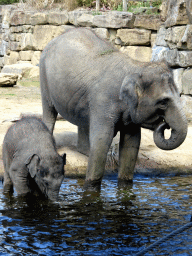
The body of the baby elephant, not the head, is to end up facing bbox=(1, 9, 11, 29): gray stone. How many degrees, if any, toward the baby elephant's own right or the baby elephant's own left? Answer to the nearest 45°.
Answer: approximately 135° to the baby elephant's own left

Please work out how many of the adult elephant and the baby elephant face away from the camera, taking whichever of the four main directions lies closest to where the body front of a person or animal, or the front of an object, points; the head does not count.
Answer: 0

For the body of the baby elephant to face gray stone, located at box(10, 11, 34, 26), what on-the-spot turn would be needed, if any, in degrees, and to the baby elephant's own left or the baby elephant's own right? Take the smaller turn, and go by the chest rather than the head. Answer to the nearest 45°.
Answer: approximately 135° to the baby elephant's own left

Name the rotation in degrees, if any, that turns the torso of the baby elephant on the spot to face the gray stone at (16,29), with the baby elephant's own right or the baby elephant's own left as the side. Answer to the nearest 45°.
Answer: approximately 135° to the baby elephant's own left

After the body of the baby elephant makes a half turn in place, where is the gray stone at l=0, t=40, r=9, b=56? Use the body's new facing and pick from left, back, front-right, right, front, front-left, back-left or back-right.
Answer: front-right

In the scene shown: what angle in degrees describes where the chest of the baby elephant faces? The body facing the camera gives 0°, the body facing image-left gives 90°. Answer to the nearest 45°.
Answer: approximately 315°

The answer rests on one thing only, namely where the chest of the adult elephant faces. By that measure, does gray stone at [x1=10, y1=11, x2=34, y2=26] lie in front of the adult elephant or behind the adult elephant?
behind

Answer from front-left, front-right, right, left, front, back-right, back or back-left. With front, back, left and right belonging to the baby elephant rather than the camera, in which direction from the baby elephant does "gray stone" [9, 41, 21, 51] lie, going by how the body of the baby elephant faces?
back-left

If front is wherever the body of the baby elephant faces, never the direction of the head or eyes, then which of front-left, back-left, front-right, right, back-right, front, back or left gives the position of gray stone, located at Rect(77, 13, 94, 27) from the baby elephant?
back-left

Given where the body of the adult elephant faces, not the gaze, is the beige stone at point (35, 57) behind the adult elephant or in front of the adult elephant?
behind

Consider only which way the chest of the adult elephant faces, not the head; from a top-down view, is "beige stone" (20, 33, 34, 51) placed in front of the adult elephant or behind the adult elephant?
behind

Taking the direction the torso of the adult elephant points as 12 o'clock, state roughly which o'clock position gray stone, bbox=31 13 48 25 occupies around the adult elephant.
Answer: The gray stone is roughly at 7 o'clock from the adult elephant.

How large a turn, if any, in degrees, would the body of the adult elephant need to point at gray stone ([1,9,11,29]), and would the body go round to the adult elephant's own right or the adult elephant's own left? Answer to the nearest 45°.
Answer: approximately 135° to the adult elephant's own left
